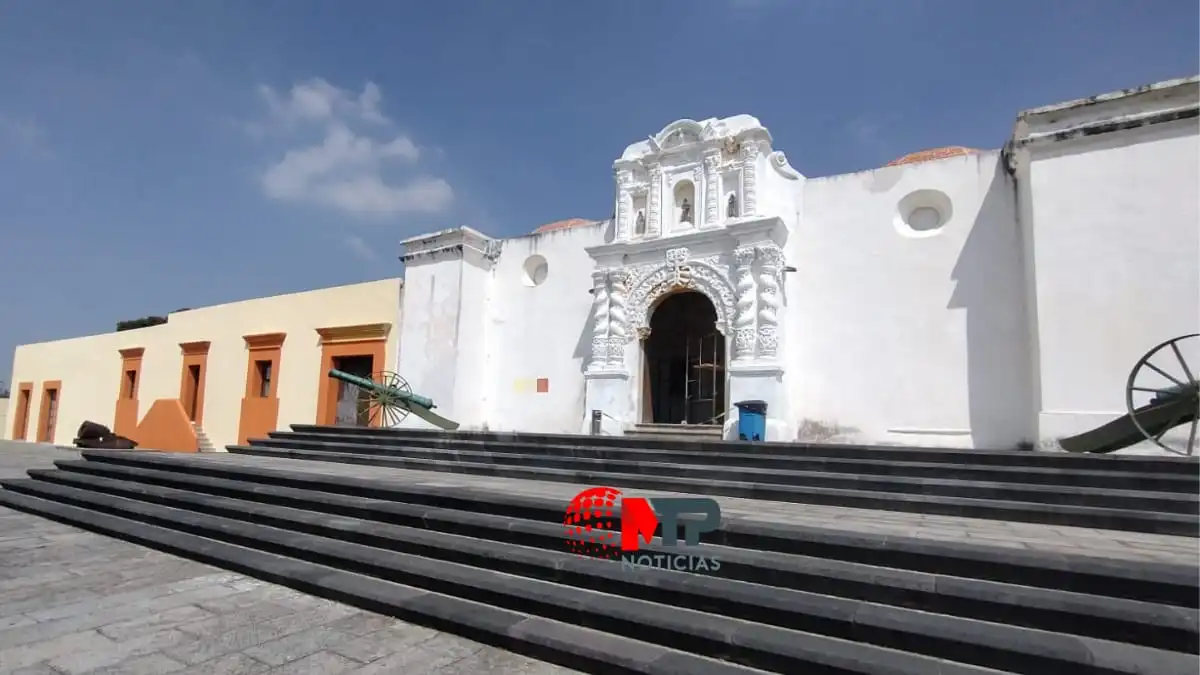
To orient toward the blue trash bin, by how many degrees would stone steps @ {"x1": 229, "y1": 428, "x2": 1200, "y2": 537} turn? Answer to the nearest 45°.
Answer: approximately 135° to its right

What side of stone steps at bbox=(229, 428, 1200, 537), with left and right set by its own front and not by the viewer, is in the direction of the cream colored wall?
right

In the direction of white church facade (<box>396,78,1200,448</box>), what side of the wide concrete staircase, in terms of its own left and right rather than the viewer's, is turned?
back

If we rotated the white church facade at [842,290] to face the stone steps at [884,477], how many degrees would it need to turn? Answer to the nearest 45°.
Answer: approximately 45° to its left

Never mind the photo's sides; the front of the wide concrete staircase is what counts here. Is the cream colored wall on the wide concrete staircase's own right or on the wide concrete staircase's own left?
on the wide concrete staircase's own right

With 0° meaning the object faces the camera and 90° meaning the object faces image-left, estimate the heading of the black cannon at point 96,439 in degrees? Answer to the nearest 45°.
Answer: approximately 90°

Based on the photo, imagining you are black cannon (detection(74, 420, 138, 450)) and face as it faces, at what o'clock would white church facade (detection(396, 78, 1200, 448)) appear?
The white church facade is roughly at 8 o'clock from the black cannon.

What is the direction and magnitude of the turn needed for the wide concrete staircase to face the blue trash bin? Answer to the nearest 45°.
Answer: approximately 135° to its right
